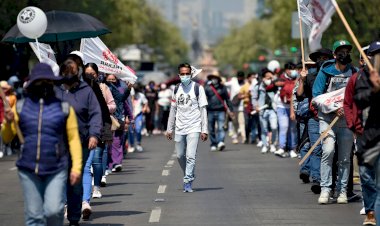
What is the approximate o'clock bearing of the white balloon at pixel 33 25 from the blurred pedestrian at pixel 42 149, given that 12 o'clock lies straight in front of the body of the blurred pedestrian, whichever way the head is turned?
The white balloon is roughly at 6 o'clock from the blurred pedestrian.

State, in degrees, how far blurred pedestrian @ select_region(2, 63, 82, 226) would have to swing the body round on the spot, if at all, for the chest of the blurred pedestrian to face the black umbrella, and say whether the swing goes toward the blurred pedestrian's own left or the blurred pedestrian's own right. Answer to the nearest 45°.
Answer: approximately 180°

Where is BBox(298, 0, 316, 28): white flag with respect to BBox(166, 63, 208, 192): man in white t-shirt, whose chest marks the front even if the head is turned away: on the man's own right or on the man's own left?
on the man's own left

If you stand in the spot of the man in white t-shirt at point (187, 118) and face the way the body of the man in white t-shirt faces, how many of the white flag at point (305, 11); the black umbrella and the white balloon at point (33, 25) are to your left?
1
